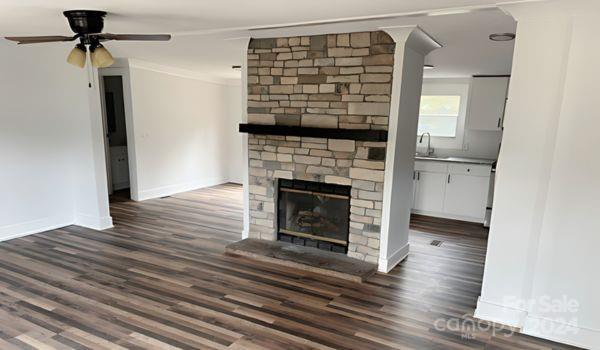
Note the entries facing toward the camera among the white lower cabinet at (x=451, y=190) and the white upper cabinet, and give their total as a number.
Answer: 2

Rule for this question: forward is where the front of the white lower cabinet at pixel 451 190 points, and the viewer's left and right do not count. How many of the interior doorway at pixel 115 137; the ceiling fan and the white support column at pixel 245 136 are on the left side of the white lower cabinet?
0

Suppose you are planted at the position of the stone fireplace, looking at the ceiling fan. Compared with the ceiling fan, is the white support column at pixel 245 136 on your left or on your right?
right

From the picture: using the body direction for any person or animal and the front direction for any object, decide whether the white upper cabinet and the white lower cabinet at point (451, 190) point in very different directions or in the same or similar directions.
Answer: same or similar directions

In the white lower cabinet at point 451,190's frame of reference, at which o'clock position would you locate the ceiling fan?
The ceiling fan is roughly at 1 o'clock from the white lower cabinet.

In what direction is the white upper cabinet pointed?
toward the camera

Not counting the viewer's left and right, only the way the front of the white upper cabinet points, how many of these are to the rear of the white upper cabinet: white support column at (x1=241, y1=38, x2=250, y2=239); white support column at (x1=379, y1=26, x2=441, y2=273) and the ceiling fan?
0

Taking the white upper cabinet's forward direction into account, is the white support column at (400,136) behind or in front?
in front

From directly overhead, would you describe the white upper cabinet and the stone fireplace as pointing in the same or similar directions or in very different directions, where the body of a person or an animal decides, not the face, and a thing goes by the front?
same or similar directions

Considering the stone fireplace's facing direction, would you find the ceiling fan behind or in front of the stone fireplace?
in front

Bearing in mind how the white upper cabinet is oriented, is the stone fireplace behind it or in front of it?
in front

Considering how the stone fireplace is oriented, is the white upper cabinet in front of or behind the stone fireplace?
behind

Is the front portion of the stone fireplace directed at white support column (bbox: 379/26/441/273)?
no

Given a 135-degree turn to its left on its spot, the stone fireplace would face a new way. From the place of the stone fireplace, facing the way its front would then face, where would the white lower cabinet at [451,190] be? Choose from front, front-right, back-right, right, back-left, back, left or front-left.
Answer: front-left

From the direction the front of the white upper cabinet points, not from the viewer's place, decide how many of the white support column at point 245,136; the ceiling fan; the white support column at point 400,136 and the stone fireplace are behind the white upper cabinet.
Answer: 0
